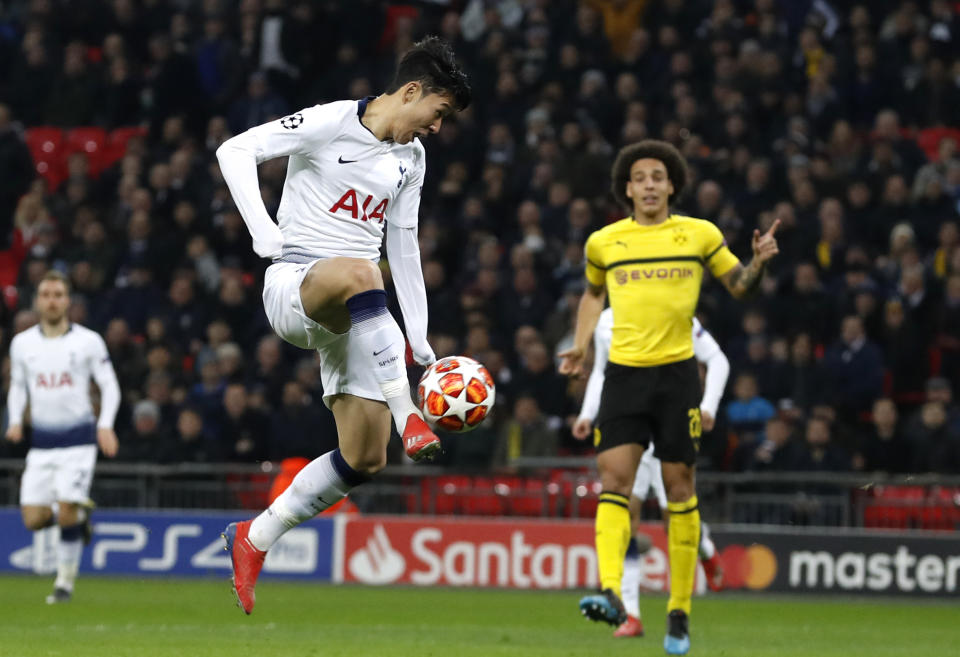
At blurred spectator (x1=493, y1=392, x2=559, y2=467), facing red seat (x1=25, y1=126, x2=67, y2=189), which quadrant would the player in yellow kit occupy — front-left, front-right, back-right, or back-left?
back-left

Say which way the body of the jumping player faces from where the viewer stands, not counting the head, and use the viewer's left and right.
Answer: facing the viewer and to the right of the viewer

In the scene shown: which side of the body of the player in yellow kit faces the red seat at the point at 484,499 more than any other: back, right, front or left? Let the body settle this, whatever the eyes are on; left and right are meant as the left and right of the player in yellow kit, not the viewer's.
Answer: back

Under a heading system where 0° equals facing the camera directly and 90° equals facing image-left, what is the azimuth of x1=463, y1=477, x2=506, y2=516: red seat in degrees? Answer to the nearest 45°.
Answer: approximately 0°

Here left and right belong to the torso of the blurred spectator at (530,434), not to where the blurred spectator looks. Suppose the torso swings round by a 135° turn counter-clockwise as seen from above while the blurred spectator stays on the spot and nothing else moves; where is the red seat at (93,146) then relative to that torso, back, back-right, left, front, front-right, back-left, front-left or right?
left

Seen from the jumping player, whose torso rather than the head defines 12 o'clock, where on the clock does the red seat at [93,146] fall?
The red seat is roughly at 7 o'clock from the jumping player.

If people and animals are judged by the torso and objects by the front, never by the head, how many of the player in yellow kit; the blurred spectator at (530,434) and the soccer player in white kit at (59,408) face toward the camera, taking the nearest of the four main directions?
3

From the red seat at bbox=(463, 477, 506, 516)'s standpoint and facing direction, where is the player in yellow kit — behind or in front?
in front

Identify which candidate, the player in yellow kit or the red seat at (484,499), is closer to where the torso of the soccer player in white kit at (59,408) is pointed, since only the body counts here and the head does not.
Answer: the player in yellow kit

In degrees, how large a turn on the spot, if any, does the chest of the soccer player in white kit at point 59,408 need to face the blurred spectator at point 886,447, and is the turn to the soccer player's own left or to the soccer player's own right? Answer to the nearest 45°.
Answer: approximately 90° to the soccer player's own left
